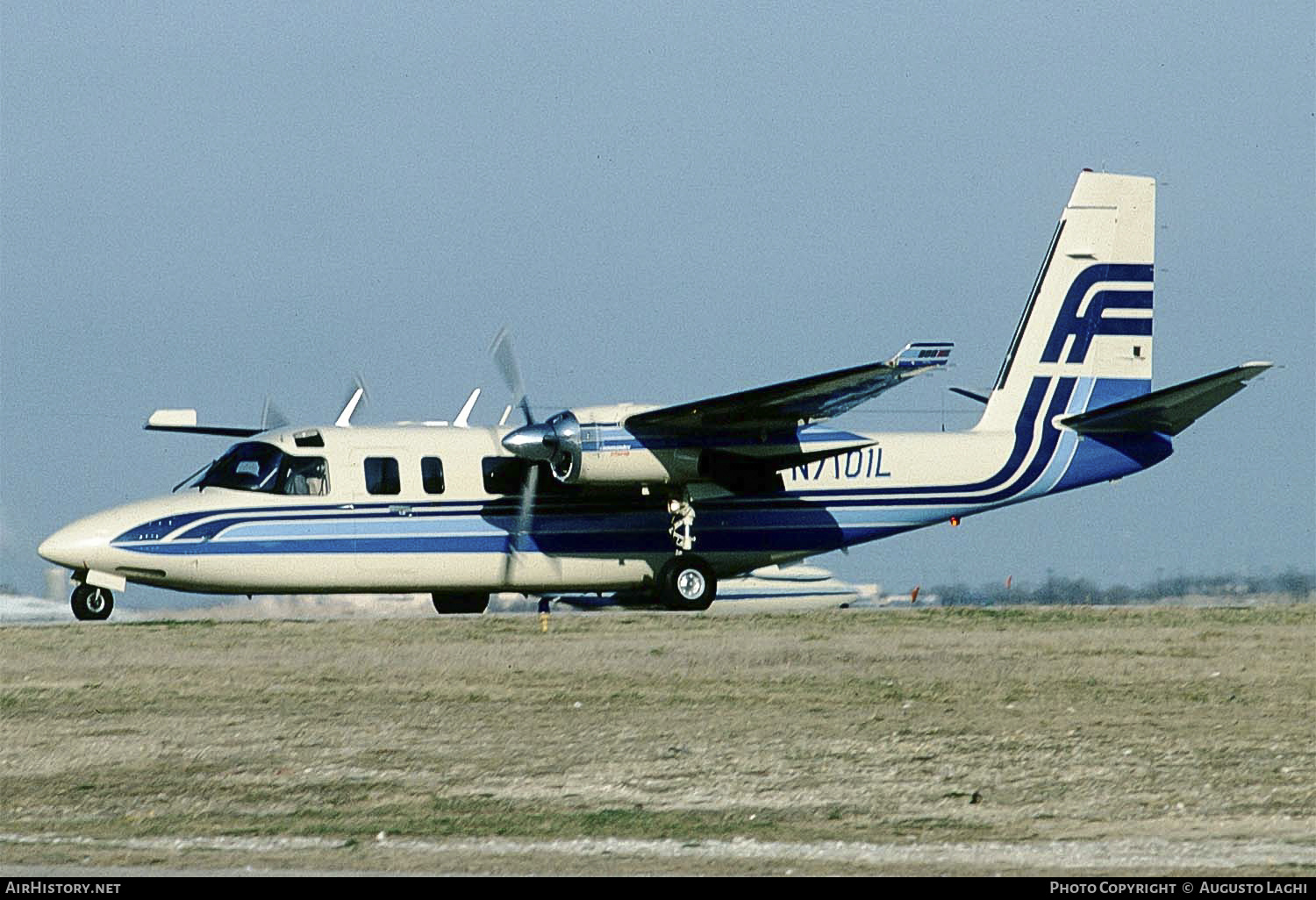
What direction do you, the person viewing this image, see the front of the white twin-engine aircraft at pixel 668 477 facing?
facing the viewer and to the left of the viewer
